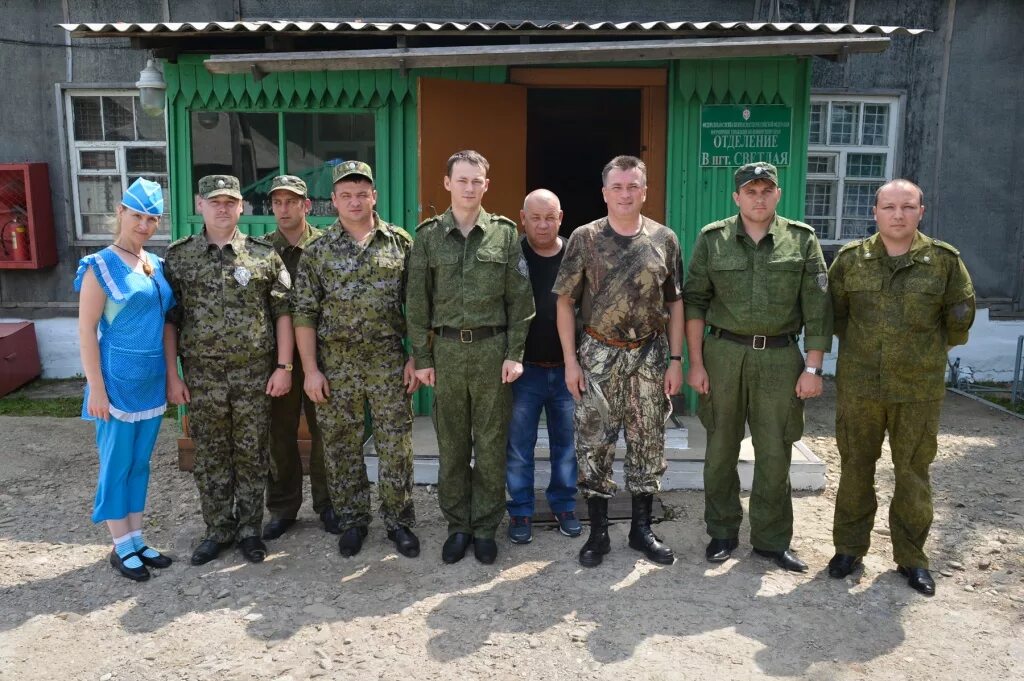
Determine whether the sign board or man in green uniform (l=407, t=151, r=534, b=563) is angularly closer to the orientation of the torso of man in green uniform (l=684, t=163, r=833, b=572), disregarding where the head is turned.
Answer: the man in green uniform

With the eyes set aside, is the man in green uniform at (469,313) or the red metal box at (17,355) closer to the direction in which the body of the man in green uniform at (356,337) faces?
the man in green uniform

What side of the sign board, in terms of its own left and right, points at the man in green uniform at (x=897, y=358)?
front

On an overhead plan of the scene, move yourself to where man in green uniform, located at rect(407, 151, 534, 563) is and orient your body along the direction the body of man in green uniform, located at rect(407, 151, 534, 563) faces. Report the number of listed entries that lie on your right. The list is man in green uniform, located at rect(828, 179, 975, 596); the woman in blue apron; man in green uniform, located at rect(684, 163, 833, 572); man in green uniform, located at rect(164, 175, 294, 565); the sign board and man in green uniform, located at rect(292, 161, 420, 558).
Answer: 3

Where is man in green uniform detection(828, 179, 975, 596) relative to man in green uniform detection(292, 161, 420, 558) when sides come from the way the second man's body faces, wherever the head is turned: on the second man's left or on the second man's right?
on the second man's left

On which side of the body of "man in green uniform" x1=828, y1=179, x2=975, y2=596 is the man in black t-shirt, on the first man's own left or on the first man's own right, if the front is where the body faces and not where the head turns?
on the first man's own right

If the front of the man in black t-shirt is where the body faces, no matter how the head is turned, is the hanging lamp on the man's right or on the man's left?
on the man's right

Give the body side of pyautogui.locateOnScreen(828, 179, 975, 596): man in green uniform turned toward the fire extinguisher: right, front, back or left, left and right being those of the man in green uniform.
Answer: right

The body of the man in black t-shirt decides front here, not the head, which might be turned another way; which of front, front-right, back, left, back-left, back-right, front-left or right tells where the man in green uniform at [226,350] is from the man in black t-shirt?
right

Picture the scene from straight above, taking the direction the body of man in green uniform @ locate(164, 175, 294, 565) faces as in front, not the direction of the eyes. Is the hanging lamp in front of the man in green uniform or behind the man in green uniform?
behind

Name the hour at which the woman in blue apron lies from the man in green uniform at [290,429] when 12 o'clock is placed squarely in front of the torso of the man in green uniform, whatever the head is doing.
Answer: The woman in blue apron is roughly at 2 o'clock from the man in green uniform.
